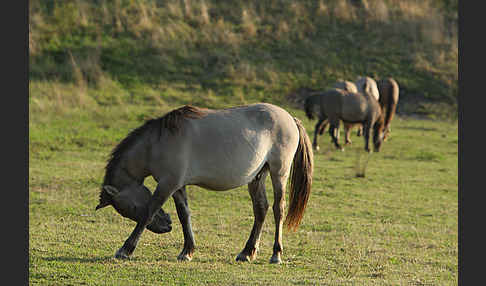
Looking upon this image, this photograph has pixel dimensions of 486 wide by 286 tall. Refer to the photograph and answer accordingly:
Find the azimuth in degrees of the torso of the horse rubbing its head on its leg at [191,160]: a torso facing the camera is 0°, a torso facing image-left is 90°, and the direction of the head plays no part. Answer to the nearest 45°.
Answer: approximately 90°

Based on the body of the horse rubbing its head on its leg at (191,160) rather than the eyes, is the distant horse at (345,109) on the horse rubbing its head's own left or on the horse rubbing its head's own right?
on the horse rubbing its head's own right
